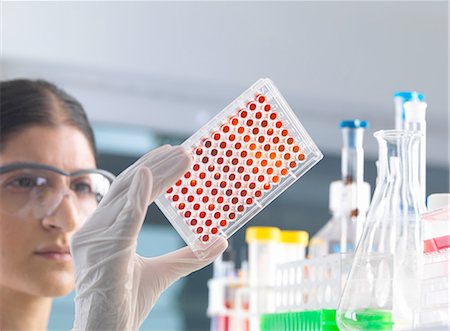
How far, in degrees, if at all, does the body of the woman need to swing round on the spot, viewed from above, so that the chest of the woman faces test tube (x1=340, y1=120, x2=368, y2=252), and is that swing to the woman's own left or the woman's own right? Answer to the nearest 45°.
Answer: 0° — they already face it

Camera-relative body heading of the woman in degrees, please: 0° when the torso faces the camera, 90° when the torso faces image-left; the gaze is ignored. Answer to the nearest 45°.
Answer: approximately 315°

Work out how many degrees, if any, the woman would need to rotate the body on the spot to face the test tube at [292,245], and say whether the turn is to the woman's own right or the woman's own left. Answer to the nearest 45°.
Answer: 0° — they already face it

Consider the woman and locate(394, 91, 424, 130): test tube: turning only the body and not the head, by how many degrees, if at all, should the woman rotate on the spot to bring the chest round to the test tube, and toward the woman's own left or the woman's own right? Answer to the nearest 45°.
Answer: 0° — they already face it

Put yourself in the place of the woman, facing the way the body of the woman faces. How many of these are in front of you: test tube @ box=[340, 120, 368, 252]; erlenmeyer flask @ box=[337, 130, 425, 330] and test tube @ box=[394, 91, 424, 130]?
3

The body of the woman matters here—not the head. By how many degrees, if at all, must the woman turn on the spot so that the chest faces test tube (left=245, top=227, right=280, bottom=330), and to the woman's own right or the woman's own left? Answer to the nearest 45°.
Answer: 0° — they already face it
